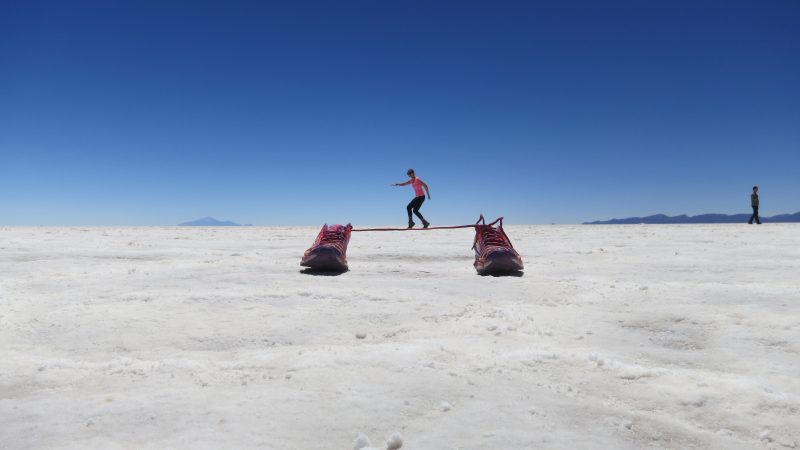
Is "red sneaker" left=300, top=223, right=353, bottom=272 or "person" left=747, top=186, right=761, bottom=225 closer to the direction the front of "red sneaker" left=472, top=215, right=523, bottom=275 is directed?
the red sneaker

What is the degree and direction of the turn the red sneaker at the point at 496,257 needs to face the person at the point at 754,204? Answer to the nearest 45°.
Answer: approximately 135° to its left

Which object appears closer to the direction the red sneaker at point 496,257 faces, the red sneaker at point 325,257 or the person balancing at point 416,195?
the red sneaker

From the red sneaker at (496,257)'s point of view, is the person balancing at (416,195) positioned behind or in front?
behind

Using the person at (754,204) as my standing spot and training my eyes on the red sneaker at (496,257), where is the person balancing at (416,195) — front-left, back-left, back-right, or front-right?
front-right

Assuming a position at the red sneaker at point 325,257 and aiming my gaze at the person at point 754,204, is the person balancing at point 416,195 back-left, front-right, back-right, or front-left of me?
front-left

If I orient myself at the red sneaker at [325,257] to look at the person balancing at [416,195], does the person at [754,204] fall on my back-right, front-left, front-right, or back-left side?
front-right

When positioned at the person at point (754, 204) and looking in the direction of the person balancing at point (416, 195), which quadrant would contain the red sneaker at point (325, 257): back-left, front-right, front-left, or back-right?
front-left

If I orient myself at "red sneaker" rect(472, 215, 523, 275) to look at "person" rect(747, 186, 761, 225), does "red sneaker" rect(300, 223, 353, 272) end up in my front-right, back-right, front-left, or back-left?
back-left

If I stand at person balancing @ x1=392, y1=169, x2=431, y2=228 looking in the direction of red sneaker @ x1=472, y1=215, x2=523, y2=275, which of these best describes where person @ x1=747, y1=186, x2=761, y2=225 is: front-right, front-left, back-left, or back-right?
back-left

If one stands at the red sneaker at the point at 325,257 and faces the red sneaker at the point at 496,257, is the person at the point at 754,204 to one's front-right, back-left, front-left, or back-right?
front-left

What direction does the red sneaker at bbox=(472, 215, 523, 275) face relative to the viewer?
toward the camera

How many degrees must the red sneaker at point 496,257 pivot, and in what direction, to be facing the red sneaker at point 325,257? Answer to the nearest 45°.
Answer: approximately 90° to its right
